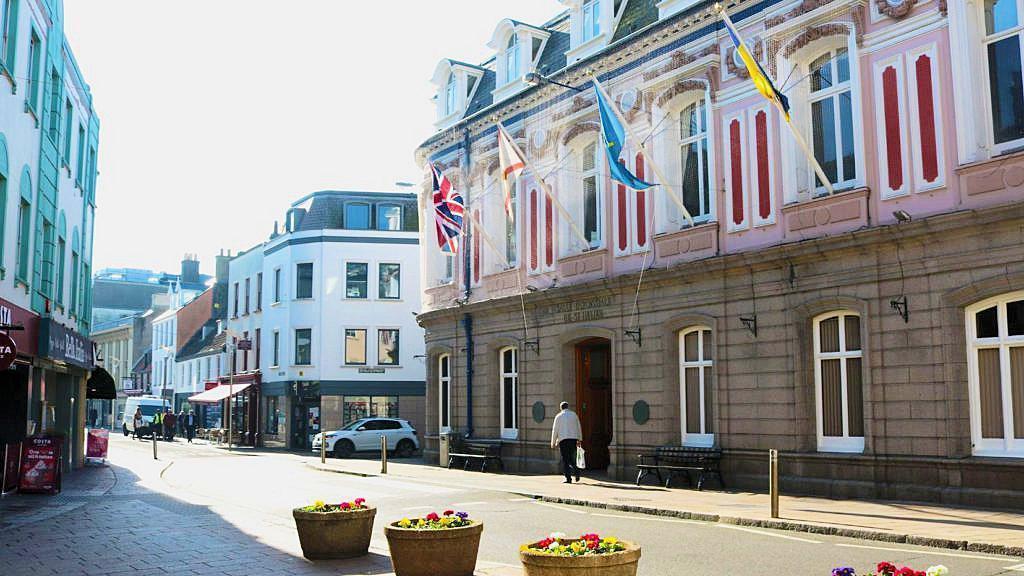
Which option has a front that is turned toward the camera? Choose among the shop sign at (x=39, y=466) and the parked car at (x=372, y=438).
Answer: the shop sign

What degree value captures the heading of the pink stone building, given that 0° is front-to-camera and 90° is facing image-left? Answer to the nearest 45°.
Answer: approximately 45°

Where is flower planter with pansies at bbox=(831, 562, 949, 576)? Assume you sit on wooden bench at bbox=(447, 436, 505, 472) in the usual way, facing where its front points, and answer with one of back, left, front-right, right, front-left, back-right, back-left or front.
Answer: front-left

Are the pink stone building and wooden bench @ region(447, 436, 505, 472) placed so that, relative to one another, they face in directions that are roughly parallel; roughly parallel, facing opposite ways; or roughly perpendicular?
roughly parallel

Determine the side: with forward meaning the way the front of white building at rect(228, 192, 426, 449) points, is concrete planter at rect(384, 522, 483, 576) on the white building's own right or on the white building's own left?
on the white building's own left

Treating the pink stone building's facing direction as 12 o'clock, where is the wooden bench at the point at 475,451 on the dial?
The wooden bench is roughly at 3 o'clock from the pink stone building.

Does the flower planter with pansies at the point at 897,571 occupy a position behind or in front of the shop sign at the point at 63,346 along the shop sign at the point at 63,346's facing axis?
in front

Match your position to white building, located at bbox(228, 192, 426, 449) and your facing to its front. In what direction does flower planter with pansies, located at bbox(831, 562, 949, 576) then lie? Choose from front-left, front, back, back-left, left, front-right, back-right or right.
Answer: front-left

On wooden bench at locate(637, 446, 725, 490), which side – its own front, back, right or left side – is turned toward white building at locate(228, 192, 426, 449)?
right

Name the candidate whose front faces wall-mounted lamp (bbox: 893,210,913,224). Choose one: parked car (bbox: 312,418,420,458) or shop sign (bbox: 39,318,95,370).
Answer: the shop sign

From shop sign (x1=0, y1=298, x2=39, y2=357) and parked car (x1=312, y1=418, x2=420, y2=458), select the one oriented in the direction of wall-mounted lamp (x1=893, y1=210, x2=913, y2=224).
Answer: the shop sign

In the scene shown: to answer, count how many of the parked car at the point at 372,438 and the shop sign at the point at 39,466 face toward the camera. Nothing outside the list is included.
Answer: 1

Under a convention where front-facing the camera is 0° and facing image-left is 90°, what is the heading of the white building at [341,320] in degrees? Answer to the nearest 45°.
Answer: approximately 45°
